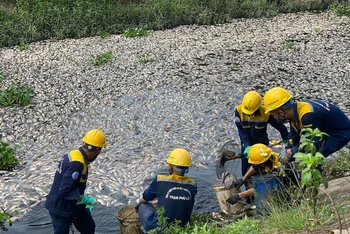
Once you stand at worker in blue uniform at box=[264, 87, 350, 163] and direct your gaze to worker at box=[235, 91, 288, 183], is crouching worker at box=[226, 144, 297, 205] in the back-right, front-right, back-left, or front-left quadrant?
front-left

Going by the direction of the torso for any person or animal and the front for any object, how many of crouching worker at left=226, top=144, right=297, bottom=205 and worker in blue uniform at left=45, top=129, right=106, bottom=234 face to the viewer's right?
1

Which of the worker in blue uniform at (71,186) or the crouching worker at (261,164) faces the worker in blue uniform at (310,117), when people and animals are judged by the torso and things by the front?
the worker in blue uniform at (71,186)

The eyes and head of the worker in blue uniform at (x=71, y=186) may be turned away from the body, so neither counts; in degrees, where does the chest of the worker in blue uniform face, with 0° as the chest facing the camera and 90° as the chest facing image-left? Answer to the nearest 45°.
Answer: approximately 270°

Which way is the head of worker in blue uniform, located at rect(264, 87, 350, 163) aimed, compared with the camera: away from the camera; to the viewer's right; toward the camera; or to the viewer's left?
to the viewer's left

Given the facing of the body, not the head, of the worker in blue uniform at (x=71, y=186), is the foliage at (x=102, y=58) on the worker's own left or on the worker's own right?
on the worker's own left

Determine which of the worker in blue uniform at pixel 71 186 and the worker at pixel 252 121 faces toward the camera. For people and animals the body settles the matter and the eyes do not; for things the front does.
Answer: the worker

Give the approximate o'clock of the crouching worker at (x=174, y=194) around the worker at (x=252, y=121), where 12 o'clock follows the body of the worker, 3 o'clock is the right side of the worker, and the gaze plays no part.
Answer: The crouching worker is roughly at 1 o'clock from the worker.

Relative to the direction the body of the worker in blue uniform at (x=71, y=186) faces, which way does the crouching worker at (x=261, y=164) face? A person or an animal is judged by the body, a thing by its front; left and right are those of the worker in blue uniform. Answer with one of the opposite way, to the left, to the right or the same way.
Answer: the opposite way

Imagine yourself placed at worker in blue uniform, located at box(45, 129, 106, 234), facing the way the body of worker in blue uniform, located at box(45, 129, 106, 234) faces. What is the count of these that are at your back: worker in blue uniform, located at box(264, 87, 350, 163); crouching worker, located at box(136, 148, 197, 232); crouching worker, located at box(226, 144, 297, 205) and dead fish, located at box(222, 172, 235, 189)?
0

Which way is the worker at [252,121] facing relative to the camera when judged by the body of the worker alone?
toward the camera

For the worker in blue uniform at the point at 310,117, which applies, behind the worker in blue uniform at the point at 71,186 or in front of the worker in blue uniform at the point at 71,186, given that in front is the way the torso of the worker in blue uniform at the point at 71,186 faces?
in front

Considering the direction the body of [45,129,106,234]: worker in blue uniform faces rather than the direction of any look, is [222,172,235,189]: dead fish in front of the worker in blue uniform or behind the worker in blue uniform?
in front

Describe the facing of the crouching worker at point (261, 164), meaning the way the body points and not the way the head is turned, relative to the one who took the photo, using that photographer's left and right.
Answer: facing the viewer and to the left of the viewer

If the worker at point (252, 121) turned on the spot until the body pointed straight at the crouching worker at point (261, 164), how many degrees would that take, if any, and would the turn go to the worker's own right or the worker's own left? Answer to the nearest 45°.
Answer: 0° — they already face them
